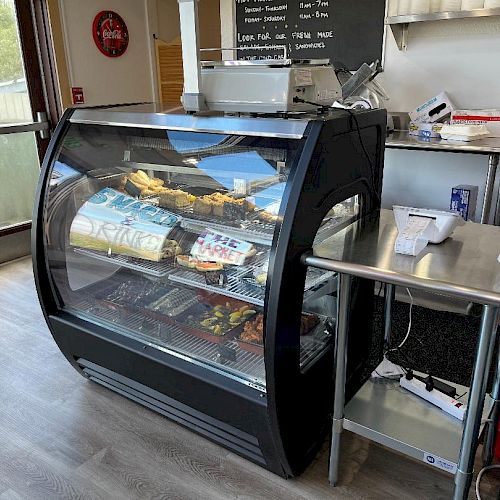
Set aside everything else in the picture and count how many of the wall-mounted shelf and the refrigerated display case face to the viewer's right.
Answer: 0

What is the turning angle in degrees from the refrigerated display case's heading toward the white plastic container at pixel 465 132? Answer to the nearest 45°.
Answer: approximately 180°

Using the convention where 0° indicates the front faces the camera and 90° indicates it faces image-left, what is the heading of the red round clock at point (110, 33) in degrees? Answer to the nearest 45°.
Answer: approximately 315°

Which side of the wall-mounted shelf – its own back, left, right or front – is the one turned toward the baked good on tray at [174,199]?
front

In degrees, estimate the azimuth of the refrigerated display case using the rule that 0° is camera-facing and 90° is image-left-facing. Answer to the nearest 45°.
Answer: approximately 45°

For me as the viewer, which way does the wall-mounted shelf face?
facing the viewer and to the left of the viewer

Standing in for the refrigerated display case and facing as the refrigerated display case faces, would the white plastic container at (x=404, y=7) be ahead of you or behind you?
behind

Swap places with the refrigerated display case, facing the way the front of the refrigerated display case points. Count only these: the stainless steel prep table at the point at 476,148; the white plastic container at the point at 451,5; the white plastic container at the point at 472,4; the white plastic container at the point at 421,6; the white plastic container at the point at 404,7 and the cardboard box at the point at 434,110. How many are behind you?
6
